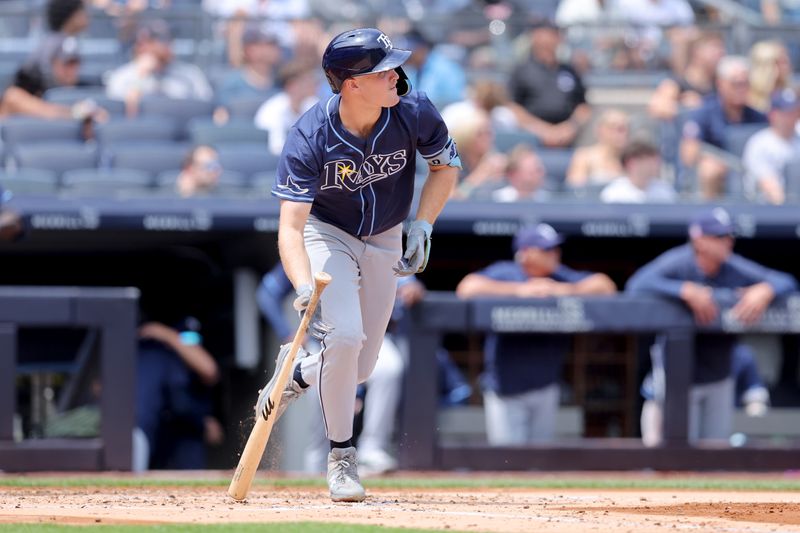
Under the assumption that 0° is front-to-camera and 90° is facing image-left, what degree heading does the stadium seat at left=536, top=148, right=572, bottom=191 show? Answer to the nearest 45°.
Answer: approximately 0°

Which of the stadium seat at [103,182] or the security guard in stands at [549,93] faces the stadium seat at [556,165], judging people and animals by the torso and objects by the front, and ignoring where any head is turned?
the security guard in stands

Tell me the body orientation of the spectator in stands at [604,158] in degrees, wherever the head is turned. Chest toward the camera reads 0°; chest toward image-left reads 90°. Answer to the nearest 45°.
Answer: approximately 315°

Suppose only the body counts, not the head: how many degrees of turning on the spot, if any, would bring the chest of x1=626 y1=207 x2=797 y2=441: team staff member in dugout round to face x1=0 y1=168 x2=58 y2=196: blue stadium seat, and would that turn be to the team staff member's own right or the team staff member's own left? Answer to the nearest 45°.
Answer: approximately 90° to the team staff member's own right

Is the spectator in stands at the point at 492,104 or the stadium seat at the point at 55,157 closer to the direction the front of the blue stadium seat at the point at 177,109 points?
the stadium seat

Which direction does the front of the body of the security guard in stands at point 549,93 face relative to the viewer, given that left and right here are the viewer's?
facing the viewer

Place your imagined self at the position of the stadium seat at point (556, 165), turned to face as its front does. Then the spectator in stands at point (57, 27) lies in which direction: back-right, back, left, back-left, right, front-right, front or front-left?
right

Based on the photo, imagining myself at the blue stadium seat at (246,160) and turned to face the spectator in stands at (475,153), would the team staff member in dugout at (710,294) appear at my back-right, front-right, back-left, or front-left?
front-right

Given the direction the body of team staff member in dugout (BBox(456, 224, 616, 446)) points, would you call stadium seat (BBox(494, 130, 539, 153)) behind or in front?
behind

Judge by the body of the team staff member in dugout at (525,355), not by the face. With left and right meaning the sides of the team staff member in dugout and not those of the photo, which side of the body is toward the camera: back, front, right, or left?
front

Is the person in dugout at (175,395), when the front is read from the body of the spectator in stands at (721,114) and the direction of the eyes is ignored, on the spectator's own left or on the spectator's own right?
on the spectator's own right

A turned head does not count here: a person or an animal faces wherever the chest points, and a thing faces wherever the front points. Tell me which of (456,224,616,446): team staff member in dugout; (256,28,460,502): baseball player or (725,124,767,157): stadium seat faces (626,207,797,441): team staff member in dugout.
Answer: the stadium seat

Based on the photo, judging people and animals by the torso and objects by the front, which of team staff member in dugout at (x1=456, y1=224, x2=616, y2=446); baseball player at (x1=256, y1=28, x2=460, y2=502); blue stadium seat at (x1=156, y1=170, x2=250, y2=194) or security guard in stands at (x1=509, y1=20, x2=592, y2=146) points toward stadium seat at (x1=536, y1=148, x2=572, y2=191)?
the security guard in stands

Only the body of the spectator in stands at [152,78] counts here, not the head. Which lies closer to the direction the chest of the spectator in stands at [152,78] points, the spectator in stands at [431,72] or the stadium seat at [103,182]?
the stadium seat

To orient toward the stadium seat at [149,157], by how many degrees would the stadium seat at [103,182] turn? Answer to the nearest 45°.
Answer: approximately 135° to its left

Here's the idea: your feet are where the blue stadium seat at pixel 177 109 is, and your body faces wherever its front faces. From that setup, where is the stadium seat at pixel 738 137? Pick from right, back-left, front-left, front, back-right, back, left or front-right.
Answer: left

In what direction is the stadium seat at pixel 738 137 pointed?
toward the camera

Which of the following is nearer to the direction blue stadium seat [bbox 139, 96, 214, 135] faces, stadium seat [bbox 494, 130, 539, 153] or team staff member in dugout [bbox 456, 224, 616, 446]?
the team staff member in dugout

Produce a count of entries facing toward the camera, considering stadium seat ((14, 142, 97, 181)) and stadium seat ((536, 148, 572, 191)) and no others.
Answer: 2
